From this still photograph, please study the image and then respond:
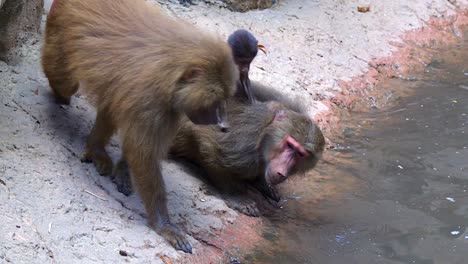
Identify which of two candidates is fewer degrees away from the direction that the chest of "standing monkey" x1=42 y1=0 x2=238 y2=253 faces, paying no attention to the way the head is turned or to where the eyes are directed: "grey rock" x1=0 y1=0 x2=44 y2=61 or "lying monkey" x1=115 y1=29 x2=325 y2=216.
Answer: the lying monkey

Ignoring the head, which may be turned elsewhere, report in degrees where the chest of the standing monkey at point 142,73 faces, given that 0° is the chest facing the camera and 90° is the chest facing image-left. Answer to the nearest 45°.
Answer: approximately 315°

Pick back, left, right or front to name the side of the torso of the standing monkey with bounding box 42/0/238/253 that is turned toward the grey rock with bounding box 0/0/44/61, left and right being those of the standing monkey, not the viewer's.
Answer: back

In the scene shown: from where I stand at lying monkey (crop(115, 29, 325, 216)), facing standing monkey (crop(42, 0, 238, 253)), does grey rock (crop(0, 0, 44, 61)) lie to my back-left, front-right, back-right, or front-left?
front-right
